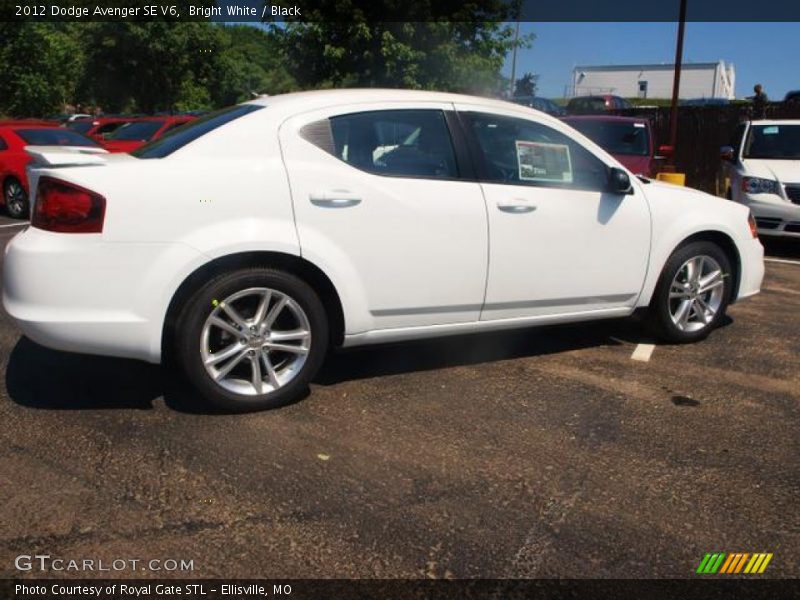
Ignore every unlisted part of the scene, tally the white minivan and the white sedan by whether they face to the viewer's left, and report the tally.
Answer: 0

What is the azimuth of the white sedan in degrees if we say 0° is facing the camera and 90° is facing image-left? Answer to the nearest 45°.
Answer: approximately 225°

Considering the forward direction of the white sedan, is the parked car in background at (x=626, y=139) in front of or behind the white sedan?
in front

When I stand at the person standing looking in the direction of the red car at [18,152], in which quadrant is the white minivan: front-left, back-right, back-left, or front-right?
front-left

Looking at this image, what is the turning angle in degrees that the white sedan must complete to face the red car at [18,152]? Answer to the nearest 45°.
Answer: approximately 90° to its left

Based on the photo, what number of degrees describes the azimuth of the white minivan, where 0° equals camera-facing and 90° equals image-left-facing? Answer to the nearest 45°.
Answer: approximately 315°

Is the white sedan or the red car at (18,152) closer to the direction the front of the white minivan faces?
the white sedan

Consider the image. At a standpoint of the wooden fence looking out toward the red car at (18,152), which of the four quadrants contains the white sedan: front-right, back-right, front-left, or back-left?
front-left

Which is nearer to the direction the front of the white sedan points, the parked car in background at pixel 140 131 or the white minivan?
the white minivan

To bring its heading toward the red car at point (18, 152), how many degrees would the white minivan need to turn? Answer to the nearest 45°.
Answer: approximately 135° to its right

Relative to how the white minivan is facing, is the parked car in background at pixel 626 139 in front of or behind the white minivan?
behind

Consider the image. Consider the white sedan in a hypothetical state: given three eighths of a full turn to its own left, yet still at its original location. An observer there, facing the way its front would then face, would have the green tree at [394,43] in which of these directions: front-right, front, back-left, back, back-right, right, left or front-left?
right

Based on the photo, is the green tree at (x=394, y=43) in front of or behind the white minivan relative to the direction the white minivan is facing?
behind

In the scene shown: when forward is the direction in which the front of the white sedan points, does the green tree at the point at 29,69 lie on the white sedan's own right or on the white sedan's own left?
on the white sedan's own left

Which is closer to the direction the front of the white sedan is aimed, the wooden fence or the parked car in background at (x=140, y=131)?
the wooden fence
